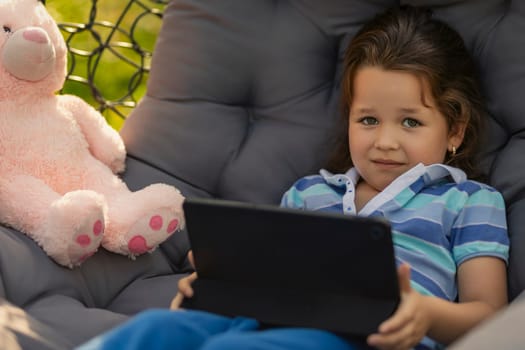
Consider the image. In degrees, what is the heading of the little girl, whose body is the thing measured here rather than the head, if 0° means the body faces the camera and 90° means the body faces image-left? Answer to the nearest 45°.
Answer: approximately 45°

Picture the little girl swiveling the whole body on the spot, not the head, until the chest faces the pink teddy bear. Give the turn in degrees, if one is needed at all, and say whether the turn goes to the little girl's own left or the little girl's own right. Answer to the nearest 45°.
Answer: approximately 45° to the little girl's own right

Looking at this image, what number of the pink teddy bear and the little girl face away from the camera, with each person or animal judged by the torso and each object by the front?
0

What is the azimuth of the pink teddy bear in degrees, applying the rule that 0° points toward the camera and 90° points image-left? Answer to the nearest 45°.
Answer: approximately 315°

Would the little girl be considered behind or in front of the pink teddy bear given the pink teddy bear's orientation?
in front
